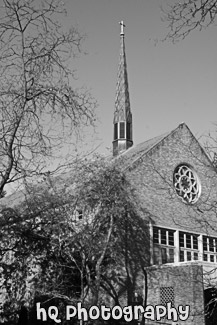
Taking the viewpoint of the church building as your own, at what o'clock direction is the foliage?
The foliage is roughly at 3 o'clock from the church building.
